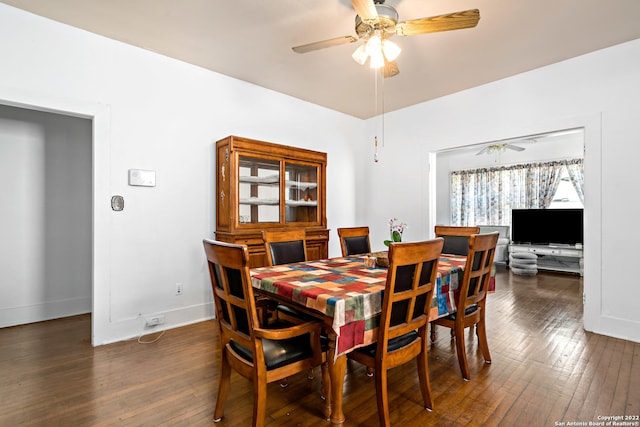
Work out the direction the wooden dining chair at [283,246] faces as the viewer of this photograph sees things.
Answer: facing the viewer and to the right of the viewer

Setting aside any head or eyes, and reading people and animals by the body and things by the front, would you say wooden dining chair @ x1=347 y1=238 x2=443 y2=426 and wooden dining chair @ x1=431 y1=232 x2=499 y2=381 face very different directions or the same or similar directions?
same or similar directions

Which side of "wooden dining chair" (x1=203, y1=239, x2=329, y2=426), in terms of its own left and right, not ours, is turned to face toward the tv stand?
front

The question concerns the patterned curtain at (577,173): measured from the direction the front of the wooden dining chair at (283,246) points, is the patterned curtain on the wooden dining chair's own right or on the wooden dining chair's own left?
on the wooden dining chair's own left

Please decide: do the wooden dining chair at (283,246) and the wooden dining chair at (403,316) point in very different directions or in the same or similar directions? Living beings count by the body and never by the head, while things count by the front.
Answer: very different directions

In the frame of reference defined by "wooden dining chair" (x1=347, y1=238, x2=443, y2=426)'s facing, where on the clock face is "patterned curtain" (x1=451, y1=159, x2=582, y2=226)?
The patterned curtain is roughly at 2 o'clock from the wooden dining chair.

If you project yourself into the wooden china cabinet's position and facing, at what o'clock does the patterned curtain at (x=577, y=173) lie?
The patterned curtain is roughly at 10 o'clock from the wooden china cabinet.

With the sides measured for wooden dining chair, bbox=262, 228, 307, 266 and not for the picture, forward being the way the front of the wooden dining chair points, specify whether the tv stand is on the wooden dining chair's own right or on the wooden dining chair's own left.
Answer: on the wooden dining chair's own left

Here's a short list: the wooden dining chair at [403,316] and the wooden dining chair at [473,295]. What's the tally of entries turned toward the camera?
0

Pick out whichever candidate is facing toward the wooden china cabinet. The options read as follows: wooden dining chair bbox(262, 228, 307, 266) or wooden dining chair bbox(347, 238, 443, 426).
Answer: wooden dining chair bbox(347, 238, 443, 426)

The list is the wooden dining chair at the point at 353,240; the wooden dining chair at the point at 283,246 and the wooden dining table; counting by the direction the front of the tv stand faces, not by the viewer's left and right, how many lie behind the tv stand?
0

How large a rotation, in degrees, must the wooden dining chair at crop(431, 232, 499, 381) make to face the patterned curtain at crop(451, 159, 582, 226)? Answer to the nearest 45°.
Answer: approximately 45° to its right

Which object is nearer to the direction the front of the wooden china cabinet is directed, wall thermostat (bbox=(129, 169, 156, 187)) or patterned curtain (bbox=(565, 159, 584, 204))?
the patterned curtain

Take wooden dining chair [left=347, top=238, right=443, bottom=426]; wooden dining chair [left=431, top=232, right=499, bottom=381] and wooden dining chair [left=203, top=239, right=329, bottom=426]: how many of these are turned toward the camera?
0

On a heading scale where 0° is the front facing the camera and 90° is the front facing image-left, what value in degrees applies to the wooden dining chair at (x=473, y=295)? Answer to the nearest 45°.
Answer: approximately 135°

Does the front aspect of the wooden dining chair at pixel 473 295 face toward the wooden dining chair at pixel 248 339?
no

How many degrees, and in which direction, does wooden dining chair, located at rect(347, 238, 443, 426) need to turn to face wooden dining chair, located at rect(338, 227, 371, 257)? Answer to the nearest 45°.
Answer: approximately 45° to its right

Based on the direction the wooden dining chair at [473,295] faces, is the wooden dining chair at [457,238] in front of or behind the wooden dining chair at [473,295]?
in front

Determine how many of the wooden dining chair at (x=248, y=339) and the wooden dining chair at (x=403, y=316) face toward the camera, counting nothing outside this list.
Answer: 0

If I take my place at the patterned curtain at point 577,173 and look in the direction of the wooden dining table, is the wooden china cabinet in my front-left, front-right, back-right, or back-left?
front-right

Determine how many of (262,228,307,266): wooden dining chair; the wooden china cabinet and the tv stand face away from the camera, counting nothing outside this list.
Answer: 0

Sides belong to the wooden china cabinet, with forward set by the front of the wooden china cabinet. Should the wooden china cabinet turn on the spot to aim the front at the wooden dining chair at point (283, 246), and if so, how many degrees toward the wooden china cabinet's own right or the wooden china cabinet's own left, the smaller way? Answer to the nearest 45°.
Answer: approximately 45° to the wooden china cabinet's own right
